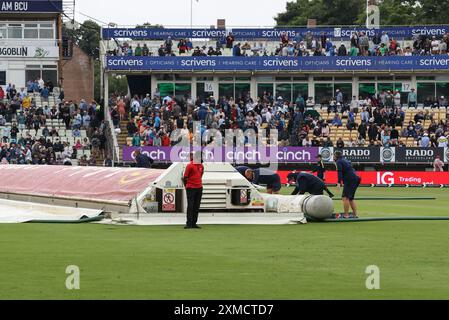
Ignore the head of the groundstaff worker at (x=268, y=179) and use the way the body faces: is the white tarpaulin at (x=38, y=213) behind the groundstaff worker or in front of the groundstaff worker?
in front

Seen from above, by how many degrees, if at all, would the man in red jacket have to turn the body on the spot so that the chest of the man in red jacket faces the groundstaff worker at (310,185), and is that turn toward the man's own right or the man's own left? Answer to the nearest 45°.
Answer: approximately 90° to the man's own left

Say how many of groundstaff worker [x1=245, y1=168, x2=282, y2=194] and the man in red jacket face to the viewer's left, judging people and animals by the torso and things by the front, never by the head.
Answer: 1

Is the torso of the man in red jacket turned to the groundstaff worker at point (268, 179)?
no

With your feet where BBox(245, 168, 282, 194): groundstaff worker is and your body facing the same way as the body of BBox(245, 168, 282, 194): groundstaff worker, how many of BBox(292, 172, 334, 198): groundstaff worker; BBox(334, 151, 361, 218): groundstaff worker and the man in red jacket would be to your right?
0

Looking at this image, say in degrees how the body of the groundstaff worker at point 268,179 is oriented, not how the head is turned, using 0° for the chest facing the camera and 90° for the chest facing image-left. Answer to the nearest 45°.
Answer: approximately 90°

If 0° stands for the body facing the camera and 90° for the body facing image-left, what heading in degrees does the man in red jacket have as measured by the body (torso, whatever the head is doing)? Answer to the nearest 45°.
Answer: approximately 315°

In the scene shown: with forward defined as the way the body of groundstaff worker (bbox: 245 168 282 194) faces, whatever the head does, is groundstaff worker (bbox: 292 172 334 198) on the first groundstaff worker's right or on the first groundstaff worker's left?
on the first groundstaff worker's left

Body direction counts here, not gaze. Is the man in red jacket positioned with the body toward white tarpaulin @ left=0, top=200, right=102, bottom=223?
no

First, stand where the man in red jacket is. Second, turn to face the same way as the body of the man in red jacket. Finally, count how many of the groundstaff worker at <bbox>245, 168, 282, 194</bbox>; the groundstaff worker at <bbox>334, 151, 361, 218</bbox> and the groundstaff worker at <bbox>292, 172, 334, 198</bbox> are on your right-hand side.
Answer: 0
